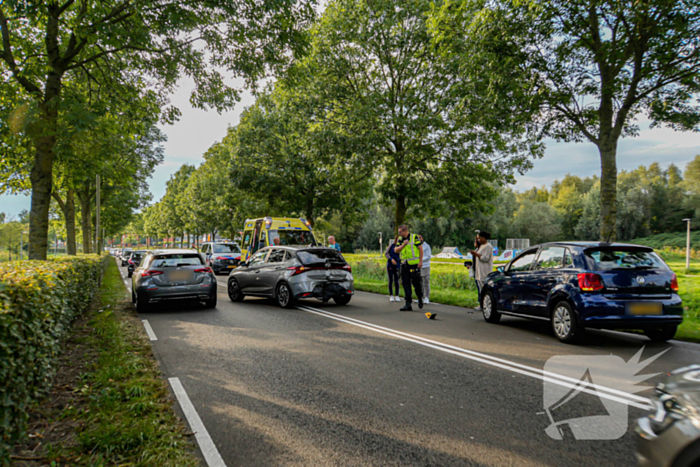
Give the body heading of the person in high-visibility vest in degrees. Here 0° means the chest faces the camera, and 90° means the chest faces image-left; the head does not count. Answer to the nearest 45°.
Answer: approximately 45°

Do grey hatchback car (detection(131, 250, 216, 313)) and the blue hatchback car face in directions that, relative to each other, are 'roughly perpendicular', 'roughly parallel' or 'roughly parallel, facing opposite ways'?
roughly parallel

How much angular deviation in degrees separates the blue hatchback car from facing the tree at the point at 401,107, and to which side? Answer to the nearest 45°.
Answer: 0° — it already faces it

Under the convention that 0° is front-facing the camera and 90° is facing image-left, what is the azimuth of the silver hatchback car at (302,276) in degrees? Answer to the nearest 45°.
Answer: approximately 135°

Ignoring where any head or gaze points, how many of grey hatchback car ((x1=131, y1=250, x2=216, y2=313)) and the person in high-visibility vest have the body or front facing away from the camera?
1

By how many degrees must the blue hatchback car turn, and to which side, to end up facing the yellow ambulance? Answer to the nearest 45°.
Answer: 0° — it already faces it

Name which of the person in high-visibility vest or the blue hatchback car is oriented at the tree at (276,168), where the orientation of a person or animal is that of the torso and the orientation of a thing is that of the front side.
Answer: the blue hatchback car

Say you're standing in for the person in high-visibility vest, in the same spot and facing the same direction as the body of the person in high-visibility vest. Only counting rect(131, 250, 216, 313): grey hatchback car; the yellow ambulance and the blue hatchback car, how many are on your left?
1

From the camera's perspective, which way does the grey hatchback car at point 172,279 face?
away from the camera

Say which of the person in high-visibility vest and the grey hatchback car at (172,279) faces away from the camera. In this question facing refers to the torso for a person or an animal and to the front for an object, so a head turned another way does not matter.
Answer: the grey hatchback car

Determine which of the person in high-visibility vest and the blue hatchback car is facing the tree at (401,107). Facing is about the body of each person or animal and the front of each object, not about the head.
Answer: the blue hatchback car

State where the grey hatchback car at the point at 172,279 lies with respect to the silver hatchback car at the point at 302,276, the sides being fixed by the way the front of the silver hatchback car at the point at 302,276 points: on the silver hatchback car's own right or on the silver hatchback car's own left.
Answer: on the silver hatchback car's own left
